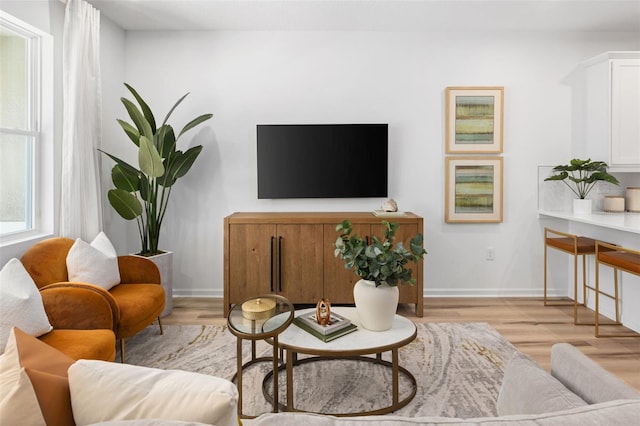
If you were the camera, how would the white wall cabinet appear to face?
facing the viewer

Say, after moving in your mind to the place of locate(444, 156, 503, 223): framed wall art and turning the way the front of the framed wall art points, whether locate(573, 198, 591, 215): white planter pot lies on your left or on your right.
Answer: on your left

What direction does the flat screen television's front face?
toward the camera

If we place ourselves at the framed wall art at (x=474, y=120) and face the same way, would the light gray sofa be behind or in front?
in front

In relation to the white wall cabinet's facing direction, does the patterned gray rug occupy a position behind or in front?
in front

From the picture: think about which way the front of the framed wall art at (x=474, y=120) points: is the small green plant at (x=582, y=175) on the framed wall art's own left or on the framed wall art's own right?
on the framed wall art's own left

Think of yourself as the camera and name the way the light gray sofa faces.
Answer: facing away from the viewer

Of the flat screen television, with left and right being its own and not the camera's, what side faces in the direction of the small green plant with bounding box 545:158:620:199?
left

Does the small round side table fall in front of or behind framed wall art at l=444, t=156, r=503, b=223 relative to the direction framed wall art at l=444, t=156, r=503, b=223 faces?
in front

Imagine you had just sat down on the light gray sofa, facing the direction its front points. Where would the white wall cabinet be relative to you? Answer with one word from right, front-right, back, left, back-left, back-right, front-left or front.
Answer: front-right

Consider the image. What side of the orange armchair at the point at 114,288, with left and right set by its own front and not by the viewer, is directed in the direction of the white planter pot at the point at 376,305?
front

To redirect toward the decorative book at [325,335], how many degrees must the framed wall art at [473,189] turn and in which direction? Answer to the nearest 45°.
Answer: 0° — it already faces it

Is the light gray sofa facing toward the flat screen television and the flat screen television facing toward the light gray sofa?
yes

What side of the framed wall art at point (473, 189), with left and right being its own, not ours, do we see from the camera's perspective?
front

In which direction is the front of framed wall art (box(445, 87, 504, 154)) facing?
toward the camera
